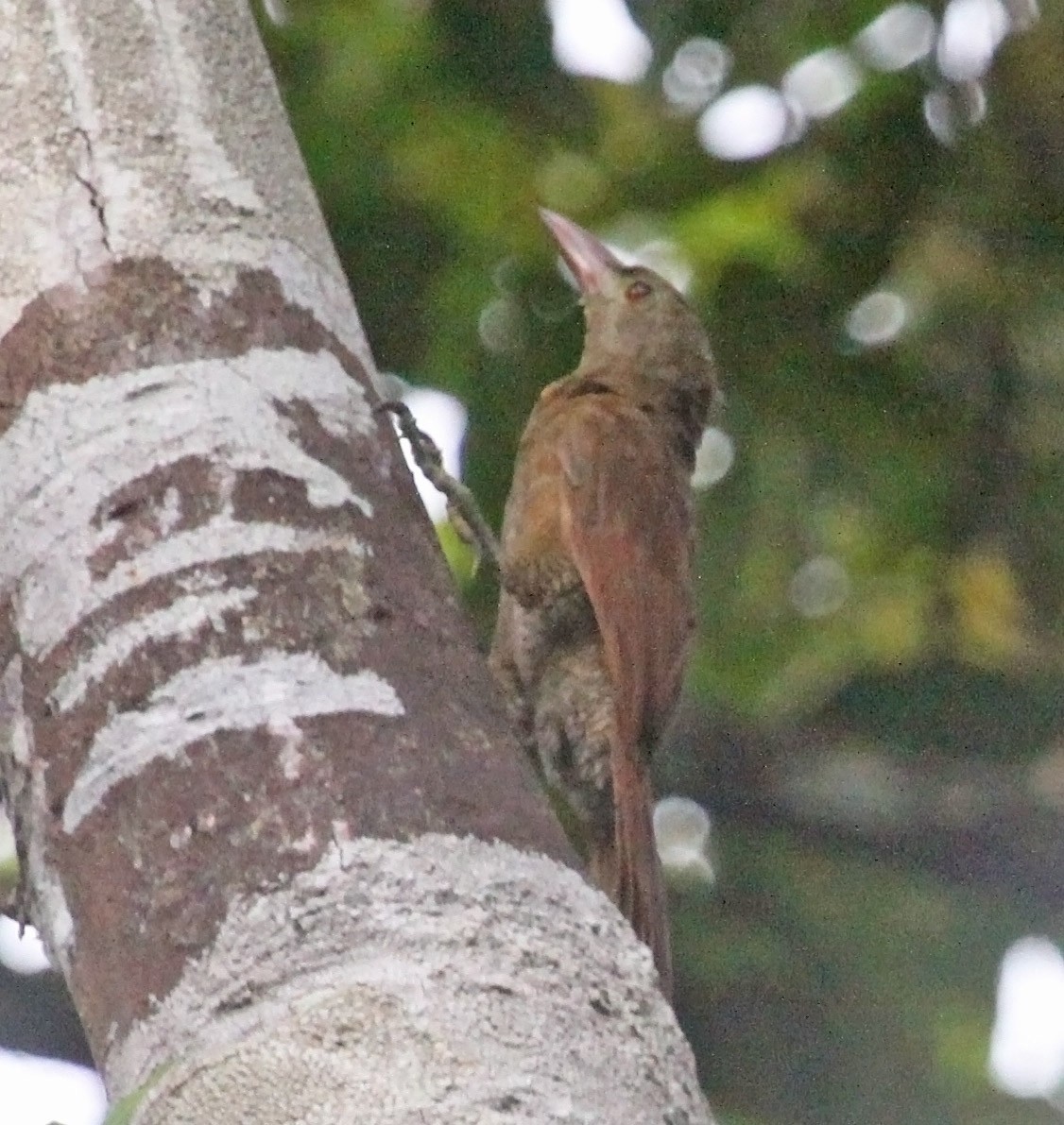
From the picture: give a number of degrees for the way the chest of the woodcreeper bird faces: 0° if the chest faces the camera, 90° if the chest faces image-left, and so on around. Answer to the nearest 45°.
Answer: approximately 90°
